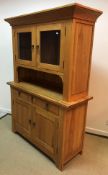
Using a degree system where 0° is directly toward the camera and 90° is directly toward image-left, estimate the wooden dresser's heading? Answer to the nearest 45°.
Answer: approximately 45°
